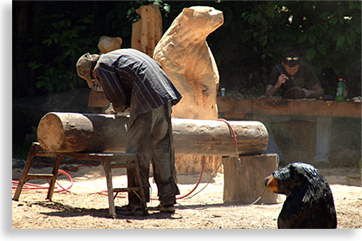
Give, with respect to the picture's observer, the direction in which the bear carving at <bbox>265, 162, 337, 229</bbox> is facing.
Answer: facing to the left of the viewer

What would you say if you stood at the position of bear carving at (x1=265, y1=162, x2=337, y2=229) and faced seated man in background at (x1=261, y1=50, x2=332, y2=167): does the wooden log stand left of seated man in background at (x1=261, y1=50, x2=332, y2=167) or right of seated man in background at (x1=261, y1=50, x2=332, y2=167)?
left

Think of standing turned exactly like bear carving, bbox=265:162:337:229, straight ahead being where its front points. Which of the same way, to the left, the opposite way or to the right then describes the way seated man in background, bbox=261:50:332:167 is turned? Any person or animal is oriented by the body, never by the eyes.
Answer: to the left

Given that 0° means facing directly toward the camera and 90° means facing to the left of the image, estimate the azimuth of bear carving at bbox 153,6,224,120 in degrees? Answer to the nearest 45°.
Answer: approximately 270°

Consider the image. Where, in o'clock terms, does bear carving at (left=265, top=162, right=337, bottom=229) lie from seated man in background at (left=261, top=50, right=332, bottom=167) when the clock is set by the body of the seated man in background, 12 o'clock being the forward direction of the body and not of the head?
The bear carving is roughly at 12 o'clock from the seated man in background.

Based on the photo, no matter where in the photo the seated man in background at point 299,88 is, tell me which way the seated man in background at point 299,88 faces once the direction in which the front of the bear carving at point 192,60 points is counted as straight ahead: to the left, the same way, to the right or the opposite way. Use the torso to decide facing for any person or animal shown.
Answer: to the right
